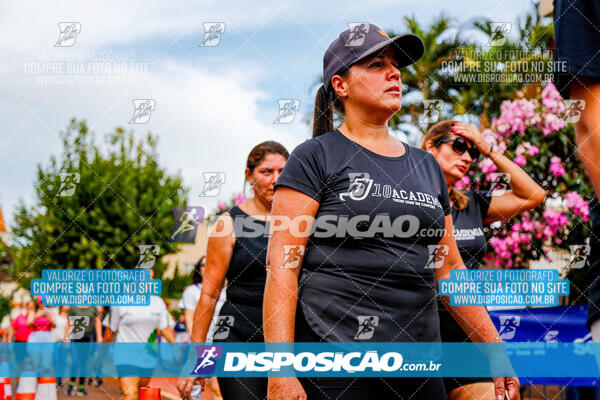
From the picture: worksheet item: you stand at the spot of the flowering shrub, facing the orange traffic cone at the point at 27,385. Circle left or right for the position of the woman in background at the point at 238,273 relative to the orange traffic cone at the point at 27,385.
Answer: left

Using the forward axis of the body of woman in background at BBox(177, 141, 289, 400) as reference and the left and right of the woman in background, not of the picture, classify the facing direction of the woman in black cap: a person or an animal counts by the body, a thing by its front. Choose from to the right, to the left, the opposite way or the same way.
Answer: the same way

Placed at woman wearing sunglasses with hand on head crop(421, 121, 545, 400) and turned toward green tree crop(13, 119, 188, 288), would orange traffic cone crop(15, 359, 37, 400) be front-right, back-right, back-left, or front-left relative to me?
front-left

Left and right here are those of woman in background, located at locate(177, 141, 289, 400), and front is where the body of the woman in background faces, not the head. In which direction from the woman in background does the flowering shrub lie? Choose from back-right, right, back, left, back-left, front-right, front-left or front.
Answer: left

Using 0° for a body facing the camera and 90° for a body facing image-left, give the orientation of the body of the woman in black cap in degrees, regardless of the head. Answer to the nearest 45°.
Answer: approximately 315°

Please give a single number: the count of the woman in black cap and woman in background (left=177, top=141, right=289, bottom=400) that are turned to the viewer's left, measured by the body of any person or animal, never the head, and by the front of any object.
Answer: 0

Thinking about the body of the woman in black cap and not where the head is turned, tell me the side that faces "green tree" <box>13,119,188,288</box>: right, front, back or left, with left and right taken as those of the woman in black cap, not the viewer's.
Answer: back

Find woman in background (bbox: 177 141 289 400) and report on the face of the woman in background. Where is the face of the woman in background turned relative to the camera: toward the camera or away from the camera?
toward the camera

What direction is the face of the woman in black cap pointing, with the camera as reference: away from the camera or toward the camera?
toward the camera

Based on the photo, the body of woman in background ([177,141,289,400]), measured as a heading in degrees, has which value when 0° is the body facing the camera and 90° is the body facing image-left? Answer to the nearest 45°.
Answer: approximately 315°

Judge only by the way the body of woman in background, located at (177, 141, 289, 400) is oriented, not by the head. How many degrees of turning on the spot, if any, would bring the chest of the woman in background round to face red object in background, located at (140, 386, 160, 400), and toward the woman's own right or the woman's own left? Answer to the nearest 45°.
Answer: approximately 90° to the woman's own right

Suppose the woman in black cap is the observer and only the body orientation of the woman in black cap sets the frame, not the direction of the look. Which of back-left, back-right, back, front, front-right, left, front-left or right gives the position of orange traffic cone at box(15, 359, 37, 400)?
back

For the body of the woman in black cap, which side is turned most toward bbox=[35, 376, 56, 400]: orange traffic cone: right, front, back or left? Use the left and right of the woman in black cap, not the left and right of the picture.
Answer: back

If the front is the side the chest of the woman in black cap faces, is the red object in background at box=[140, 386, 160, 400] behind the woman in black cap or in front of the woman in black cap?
behind
